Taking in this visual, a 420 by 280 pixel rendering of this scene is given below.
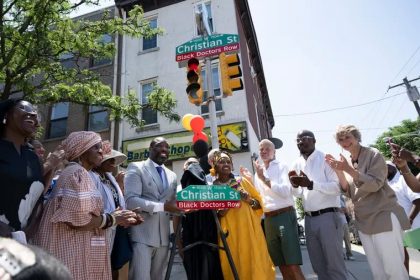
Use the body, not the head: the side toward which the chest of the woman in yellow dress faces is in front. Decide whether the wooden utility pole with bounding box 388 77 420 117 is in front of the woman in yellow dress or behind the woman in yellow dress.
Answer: behind

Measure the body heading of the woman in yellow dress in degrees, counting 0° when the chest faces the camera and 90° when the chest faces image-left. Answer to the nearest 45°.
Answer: approximately 0°

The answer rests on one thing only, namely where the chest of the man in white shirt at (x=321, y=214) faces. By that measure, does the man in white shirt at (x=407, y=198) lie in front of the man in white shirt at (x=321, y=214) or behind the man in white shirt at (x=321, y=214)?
behind

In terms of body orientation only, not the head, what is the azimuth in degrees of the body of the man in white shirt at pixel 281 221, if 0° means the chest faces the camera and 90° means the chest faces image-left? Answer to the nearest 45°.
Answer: approximately 45°

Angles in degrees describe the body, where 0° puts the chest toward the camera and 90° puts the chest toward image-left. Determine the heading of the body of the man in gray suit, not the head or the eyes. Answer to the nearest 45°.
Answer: approximately 315°

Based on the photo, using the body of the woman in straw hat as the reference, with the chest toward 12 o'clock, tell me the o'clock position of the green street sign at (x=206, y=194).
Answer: The green street sign is roughly at 11 o'clock from the woman in straw hat.

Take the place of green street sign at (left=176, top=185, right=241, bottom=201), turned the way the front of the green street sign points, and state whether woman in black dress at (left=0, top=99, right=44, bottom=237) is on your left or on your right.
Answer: on your right

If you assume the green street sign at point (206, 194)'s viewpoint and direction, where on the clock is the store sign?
The store sign is roughly at 6 o'clock from the green street sign.
